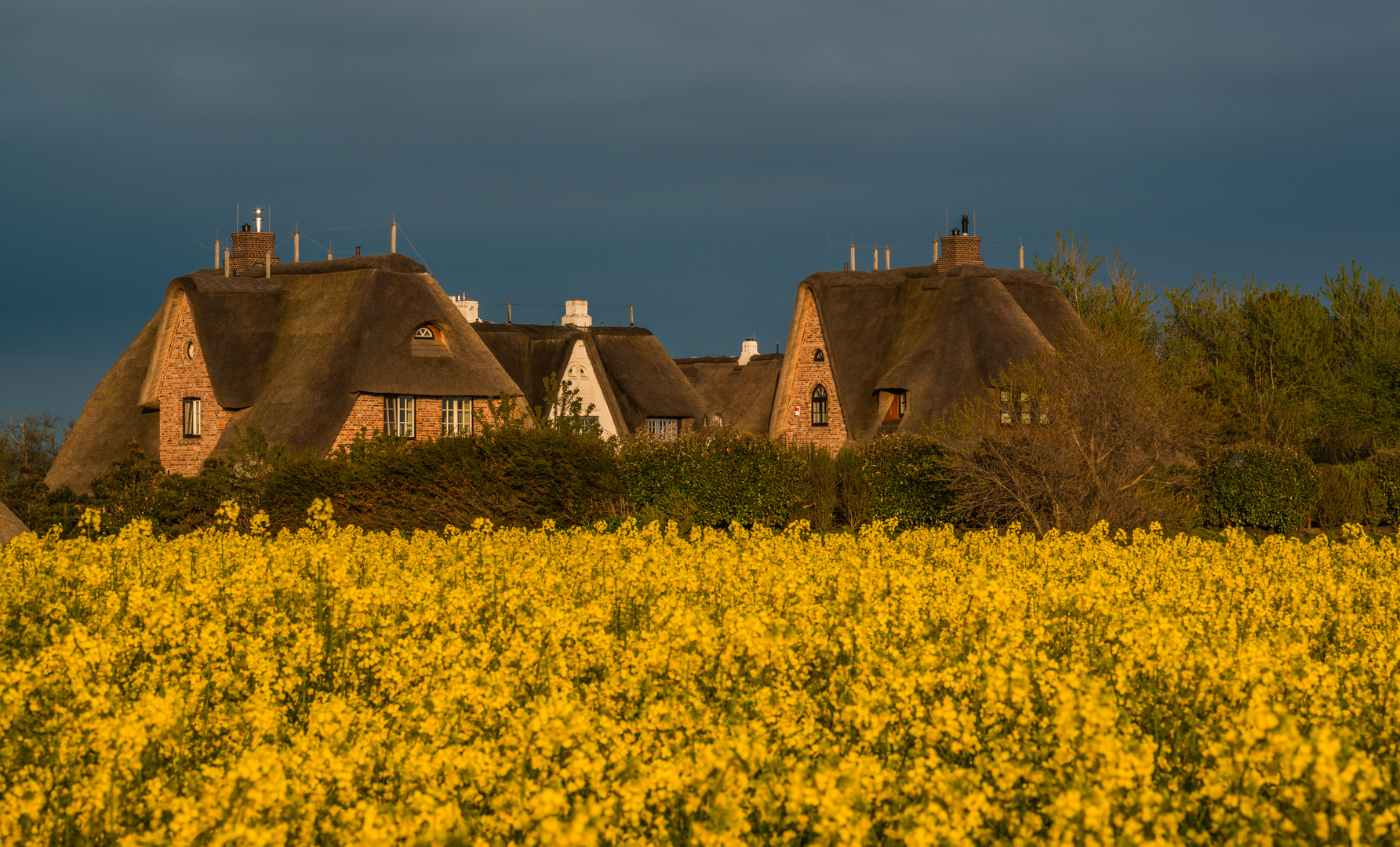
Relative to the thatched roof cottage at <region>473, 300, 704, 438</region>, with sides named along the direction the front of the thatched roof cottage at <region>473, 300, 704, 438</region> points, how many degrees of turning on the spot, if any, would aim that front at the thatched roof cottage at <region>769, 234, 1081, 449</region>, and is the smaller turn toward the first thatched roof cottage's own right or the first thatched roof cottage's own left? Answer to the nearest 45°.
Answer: approximately 45° to the first thatched roof cottage's own left

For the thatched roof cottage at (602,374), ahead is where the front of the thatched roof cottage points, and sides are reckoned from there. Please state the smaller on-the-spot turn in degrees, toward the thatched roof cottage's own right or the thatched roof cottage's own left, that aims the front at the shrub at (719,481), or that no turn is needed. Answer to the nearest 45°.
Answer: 0° — it already faces it

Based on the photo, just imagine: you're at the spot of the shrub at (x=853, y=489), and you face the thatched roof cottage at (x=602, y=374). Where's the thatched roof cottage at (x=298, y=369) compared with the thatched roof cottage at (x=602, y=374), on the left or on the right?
left

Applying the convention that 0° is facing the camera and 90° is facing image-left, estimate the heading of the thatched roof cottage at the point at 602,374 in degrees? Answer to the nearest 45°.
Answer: approximately 0°

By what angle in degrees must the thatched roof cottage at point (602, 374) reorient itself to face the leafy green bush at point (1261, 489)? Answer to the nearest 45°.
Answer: approximately 45° to its left

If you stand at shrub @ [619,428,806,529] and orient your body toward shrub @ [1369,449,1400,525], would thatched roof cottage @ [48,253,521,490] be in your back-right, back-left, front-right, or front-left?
back-left

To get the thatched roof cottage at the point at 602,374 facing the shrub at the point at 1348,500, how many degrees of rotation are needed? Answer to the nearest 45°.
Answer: approximately 45° to its left

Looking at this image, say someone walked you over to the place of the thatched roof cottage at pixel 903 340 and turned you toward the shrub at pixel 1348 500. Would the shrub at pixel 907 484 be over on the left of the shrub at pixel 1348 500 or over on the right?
right
